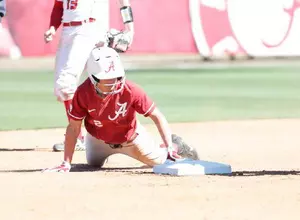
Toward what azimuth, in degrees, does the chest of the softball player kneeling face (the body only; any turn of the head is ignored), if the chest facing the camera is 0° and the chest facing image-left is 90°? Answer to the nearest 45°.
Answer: approximately 0°
